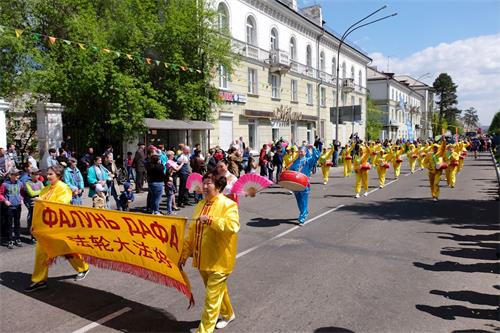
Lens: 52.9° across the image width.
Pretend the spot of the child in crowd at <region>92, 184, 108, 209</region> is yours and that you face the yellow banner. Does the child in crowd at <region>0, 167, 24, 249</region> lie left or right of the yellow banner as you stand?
right

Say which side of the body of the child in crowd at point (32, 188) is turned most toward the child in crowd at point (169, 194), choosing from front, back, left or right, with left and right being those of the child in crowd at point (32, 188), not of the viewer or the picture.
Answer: left

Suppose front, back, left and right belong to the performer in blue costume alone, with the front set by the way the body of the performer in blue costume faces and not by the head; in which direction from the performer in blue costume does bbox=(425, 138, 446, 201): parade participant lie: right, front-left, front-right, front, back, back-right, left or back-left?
back

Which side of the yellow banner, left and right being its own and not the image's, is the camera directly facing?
front

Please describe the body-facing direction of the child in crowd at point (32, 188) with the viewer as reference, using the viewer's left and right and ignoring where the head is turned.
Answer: facing the viewer and to the right of the viewer

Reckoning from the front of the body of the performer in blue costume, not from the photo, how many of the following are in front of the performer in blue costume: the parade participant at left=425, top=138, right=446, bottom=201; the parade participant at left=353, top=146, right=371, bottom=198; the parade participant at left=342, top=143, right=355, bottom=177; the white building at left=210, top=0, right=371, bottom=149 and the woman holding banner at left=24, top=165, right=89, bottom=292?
1

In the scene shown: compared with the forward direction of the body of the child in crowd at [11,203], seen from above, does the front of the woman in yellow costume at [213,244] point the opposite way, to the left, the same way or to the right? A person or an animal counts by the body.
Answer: to the right

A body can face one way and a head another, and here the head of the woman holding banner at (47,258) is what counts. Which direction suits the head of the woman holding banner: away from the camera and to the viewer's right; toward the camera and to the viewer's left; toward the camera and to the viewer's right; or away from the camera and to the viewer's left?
toward the camera and to the viewer's left

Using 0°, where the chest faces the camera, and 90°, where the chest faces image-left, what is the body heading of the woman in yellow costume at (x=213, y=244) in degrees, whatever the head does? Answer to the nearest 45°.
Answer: approximately 45°

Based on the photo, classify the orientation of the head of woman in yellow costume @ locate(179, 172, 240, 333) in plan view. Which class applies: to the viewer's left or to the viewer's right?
to the viewer's left
